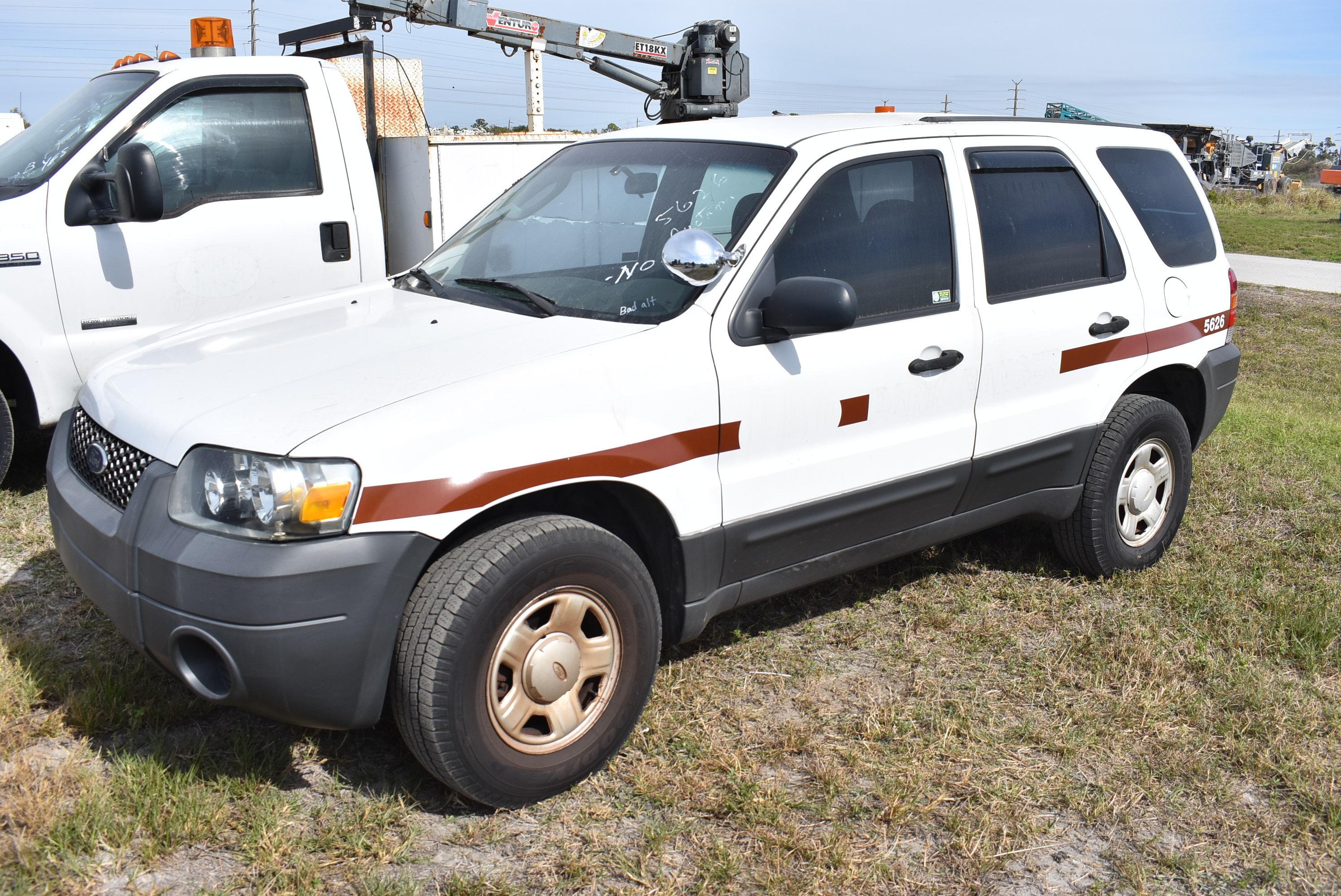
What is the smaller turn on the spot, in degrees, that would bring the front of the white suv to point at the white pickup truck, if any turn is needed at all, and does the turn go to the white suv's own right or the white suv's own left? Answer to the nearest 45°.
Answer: approximately 90° to the white suv's own right

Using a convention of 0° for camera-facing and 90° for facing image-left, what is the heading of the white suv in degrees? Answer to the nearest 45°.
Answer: approximately 45°

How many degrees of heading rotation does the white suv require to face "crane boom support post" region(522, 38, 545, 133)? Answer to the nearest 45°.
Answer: approximately 135° to its right
